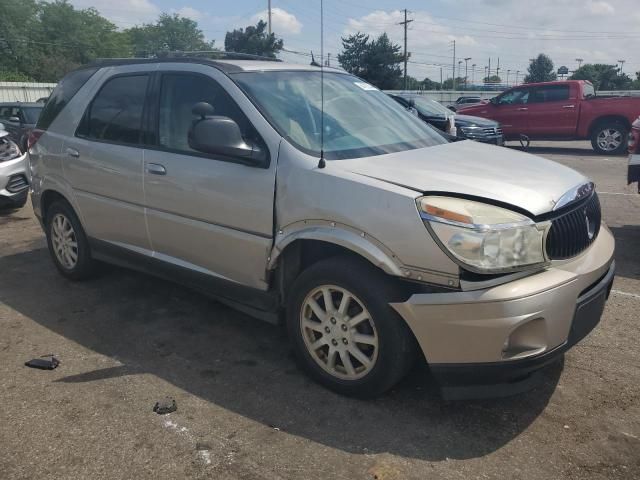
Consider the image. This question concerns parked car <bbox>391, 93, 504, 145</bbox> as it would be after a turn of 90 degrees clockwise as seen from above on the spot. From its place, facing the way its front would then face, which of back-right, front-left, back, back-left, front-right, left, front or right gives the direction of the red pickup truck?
back

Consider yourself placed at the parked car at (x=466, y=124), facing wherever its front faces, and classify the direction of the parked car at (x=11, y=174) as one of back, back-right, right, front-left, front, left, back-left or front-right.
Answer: right

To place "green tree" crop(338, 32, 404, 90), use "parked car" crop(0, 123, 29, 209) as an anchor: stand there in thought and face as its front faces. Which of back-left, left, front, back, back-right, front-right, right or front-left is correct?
left

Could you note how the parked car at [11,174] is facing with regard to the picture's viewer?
facing the viewer and to the right of the viewer

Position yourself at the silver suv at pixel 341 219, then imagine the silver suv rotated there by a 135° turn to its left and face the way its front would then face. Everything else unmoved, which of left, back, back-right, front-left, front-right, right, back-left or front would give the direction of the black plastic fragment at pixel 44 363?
left

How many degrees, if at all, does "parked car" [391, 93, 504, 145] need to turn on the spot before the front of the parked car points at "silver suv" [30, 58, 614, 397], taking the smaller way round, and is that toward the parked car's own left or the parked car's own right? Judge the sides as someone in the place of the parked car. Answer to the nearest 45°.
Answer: approximately 45° to the parked car's own right

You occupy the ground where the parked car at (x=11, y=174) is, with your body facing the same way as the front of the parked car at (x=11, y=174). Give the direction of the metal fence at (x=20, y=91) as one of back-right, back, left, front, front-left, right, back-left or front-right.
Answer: back-left

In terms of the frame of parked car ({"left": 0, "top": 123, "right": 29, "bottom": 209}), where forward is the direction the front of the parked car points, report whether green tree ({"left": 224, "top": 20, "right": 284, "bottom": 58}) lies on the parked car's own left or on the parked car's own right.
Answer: on the parked car's own left

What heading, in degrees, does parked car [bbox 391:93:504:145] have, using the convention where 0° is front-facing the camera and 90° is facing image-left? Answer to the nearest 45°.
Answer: approximately 315°

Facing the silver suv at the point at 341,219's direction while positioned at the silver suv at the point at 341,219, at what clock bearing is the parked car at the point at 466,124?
The parked car is roughly at 8 o'clock from the silver suv.

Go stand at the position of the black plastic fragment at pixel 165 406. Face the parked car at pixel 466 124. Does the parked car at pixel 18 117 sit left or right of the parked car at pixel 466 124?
left

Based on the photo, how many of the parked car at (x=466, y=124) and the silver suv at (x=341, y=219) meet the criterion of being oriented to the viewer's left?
0
